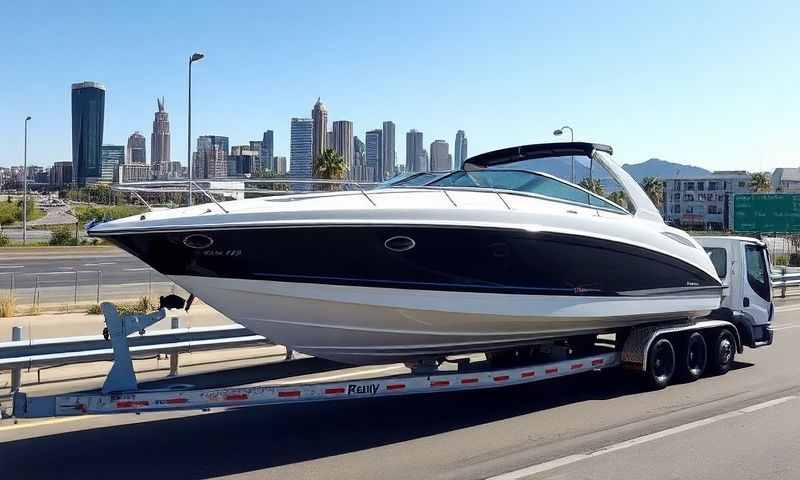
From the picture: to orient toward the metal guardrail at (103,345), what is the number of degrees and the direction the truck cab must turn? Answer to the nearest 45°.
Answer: approximately 180°

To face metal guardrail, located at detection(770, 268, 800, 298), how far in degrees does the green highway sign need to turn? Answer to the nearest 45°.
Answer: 0° — it already faces it

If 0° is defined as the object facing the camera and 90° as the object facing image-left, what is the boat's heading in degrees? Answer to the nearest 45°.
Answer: approximately 45°

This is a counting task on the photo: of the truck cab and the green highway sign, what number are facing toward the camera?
1

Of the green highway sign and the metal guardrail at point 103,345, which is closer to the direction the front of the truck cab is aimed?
the green highway sign

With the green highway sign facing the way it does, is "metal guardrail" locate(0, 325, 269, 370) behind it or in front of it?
in front

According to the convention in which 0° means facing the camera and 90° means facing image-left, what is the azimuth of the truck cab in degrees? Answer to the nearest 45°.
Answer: approximately 225°

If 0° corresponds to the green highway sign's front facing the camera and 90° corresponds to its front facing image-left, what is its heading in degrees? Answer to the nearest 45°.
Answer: approximately 0°

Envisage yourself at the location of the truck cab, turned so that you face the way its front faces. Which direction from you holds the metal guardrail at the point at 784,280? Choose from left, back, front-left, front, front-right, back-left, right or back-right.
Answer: front-left

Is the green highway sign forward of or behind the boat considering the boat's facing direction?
behind
